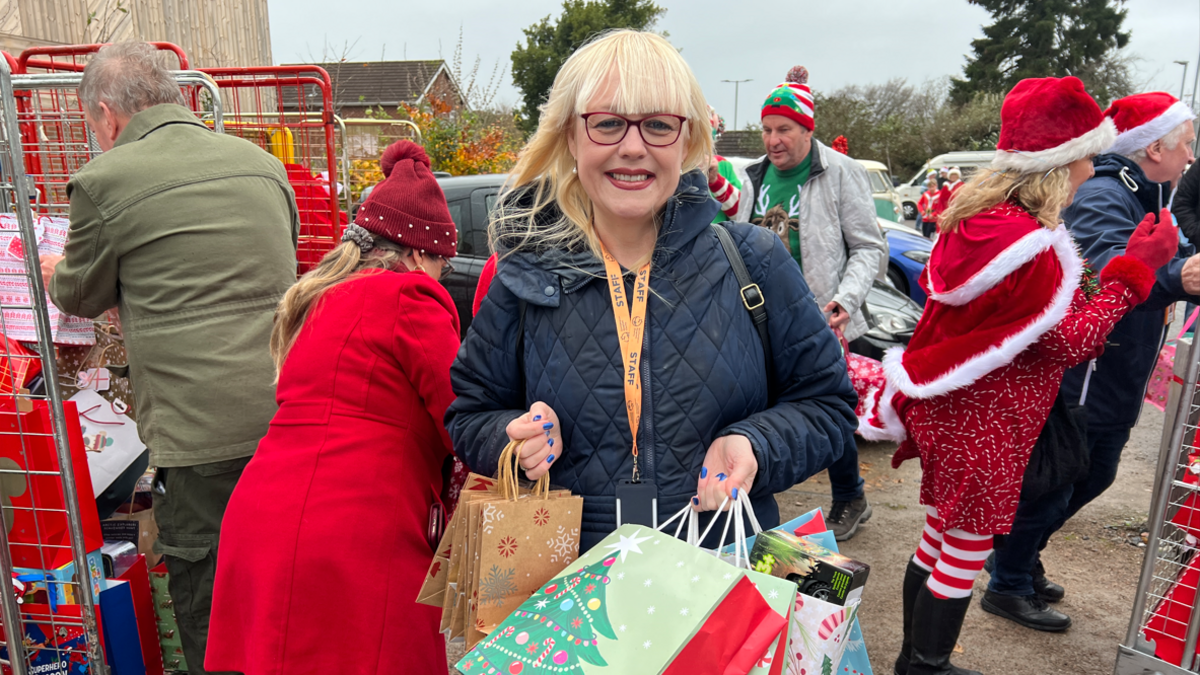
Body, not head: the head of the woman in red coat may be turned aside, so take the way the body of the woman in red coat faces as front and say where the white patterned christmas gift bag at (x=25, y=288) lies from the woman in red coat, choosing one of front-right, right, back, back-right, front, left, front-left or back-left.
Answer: left

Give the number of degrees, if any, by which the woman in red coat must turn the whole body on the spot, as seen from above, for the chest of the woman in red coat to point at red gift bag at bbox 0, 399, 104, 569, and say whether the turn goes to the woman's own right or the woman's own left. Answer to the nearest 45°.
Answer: approximately 90° to the woman's own left

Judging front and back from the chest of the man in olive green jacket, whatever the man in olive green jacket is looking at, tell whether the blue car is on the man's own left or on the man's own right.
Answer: on the man's own right

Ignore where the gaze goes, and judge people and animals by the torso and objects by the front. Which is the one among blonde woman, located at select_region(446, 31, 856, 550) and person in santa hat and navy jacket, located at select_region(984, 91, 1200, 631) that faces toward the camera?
the blonde woman

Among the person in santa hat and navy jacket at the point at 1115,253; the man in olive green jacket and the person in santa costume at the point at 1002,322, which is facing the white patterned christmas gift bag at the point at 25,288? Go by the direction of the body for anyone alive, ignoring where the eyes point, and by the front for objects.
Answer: the man in olive green jacket

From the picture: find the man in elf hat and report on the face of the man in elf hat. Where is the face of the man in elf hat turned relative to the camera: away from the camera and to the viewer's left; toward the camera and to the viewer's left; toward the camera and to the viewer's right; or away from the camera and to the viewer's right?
toward the camera and to the viewer's left

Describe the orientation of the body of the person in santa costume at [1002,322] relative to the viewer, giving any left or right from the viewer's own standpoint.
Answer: facing to the right of the viewer

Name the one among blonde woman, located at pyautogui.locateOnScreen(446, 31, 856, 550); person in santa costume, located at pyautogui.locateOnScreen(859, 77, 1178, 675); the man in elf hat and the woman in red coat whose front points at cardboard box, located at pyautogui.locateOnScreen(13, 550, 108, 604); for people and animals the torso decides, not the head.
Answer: the man in elf hat

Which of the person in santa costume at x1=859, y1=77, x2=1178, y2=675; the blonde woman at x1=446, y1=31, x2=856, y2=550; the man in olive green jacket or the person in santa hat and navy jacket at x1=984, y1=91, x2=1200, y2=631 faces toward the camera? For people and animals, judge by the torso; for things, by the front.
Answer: the blonde woman

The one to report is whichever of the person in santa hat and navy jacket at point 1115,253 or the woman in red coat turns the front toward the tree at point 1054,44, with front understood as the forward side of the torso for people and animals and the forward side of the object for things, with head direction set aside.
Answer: the woman in red coat

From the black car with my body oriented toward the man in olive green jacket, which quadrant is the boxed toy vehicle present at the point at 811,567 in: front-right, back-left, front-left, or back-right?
front-left

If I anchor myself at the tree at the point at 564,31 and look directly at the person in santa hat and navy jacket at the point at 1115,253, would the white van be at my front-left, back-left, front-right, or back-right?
front-left

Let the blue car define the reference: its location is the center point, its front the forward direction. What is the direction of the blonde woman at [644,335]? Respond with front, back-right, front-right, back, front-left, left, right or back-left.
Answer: front-right

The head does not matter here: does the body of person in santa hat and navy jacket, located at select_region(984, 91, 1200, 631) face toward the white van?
no

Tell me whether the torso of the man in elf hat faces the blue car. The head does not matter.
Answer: no

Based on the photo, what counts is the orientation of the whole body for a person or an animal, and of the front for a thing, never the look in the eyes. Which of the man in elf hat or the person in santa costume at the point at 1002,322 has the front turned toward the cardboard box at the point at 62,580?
the man in elf hat

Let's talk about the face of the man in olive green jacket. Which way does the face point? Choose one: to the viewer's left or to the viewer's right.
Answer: to the viewer's left

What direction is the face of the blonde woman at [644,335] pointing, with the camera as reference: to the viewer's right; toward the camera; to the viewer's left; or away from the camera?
toward the camera
